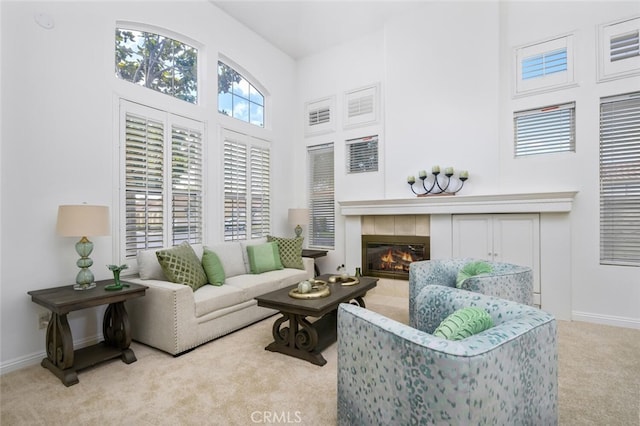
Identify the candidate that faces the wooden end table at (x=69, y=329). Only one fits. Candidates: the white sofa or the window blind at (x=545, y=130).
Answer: the window blind

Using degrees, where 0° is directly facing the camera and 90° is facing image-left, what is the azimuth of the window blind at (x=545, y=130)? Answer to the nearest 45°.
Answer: approximately 45°

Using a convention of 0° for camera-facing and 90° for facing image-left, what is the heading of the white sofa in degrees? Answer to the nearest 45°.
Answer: approximately 315°

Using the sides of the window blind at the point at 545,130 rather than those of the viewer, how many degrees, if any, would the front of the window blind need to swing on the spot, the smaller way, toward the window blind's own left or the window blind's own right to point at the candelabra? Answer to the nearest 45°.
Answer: approximately 45° to the window blind's own right

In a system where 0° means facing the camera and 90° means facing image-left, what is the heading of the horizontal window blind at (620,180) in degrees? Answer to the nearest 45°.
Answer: approximately 45°
